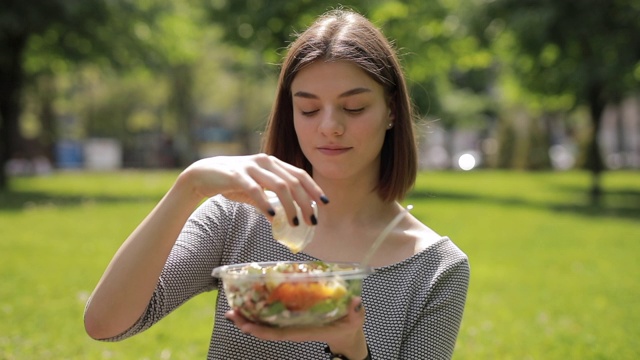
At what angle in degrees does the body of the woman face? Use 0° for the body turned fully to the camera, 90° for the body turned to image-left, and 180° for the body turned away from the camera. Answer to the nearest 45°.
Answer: approximately 0°

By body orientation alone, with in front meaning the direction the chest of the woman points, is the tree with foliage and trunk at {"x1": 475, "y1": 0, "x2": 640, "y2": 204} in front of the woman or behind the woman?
behind

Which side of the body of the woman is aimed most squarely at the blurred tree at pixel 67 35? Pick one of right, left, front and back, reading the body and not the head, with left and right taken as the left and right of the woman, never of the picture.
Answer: back
